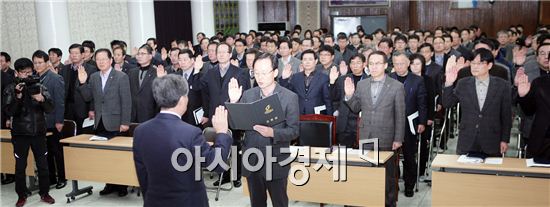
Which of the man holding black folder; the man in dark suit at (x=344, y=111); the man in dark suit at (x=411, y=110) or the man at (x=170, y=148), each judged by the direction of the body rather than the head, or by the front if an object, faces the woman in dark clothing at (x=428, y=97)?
the man

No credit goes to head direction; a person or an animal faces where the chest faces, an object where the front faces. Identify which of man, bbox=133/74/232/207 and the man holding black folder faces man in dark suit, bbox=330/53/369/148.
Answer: the man

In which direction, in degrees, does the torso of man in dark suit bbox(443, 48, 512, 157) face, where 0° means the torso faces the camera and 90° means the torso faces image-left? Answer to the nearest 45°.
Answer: approximately 45°

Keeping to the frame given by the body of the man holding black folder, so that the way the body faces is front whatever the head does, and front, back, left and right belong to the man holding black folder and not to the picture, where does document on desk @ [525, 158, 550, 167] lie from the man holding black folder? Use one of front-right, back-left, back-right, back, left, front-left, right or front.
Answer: back-left

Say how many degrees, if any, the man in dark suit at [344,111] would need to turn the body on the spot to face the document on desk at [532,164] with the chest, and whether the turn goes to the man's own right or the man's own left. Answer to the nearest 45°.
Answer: approximately 90° to the man's own left
